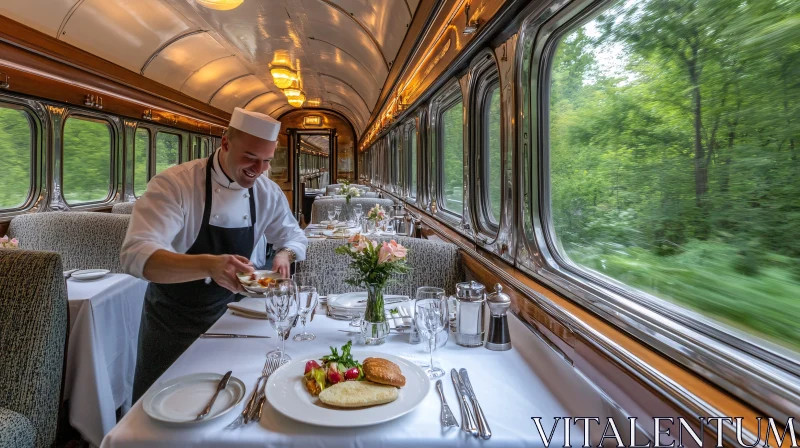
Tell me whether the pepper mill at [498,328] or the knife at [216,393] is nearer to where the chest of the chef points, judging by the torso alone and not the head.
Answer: the pepper mill

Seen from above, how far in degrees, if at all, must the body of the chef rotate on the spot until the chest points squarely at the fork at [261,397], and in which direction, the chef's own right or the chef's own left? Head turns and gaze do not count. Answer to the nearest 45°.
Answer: approximately 45° to the chef's own right

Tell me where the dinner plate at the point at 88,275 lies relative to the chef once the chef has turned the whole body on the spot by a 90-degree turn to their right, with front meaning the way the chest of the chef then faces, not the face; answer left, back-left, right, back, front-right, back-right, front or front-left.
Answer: right

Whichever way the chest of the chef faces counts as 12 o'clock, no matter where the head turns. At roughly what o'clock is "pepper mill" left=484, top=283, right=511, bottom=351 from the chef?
The pepper mill is roughly at 12 o'clock from the chef.

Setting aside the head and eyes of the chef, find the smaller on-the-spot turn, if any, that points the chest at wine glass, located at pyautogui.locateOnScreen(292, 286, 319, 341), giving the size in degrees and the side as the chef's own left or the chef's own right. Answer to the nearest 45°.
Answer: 0° — they already face it

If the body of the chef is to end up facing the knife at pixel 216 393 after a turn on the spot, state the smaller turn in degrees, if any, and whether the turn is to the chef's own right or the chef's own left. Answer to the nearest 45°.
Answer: approximately 45° to the chef's own right

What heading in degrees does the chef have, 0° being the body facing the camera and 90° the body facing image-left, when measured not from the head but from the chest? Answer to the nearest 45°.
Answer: approximately 315°

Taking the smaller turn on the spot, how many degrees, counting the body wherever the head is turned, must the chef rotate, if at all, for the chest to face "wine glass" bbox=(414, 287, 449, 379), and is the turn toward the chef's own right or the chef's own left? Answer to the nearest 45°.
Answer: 0° — they already face it
